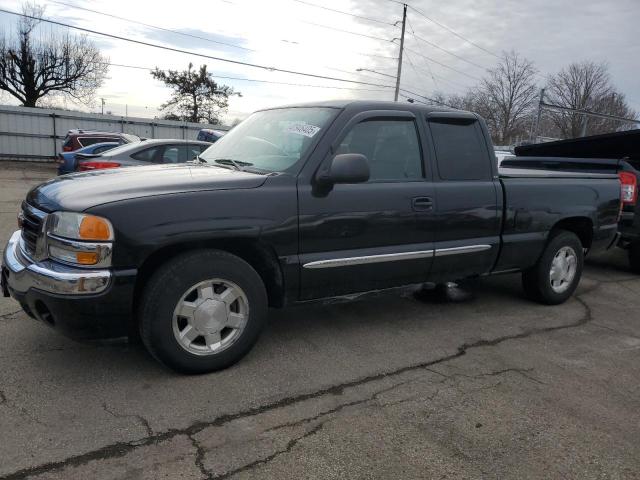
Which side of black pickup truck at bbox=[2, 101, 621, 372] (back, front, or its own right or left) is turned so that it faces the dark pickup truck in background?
back

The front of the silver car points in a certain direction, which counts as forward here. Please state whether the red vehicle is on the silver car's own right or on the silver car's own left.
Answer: on the silver car's own left

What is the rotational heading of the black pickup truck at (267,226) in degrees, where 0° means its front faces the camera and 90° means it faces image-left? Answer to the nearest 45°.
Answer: approximately 45°

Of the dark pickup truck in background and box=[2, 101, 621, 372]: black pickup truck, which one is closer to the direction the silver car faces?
the dark pickup truck in background

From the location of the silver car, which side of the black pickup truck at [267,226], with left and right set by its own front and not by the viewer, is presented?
right

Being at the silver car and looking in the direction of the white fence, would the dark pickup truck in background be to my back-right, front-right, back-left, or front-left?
back-right

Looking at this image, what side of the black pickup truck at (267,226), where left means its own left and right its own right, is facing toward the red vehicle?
right

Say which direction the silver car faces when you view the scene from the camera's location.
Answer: facing away from the viewer and to the right of the viewer

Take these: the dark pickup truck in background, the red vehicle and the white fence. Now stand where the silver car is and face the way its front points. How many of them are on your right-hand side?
1

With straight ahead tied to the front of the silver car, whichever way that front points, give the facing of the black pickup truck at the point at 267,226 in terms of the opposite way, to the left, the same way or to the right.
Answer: the opposite way

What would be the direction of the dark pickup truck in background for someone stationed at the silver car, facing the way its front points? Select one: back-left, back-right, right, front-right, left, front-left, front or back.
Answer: right

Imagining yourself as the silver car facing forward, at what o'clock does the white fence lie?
The white fence is roughly at 10 o'clock from the silver car.

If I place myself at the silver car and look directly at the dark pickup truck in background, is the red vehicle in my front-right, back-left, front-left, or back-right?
back-left
